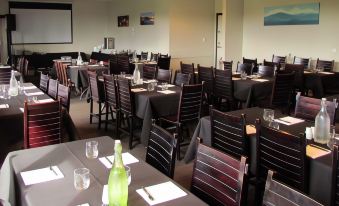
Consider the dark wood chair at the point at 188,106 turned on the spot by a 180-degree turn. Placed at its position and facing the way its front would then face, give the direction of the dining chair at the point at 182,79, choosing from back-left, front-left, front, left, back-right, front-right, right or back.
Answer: back-left

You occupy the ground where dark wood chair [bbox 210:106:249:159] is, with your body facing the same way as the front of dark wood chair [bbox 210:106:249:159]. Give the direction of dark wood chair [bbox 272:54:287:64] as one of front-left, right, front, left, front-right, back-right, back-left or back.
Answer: front-left

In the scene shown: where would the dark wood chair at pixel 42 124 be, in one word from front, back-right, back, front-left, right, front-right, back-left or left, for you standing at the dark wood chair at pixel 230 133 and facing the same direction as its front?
back-left

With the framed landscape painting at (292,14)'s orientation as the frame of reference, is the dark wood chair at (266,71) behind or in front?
in front

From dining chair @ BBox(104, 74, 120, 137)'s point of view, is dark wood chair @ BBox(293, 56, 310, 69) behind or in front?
in front

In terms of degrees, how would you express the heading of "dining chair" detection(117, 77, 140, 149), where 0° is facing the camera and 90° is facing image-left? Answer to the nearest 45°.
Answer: approximately 225°

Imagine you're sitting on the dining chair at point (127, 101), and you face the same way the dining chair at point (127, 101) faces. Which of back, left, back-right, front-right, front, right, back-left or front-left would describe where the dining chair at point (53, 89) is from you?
back-left

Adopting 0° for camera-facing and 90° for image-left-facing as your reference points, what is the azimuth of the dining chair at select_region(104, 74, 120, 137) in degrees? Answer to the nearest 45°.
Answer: approximately 225°

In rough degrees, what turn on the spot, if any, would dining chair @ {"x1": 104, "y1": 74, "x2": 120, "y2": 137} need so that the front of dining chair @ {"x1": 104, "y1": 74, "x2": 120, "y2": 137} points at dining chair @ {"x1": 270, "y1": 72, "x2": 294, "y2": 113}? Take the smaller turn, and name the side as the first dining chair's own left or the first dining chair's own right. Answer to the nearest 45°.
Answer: approximately 45° to the first dining chair's own right

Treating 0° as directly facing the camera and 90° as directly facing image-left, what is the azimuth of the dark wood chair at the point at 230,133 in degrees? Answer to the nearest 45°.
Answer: approximately 225°
